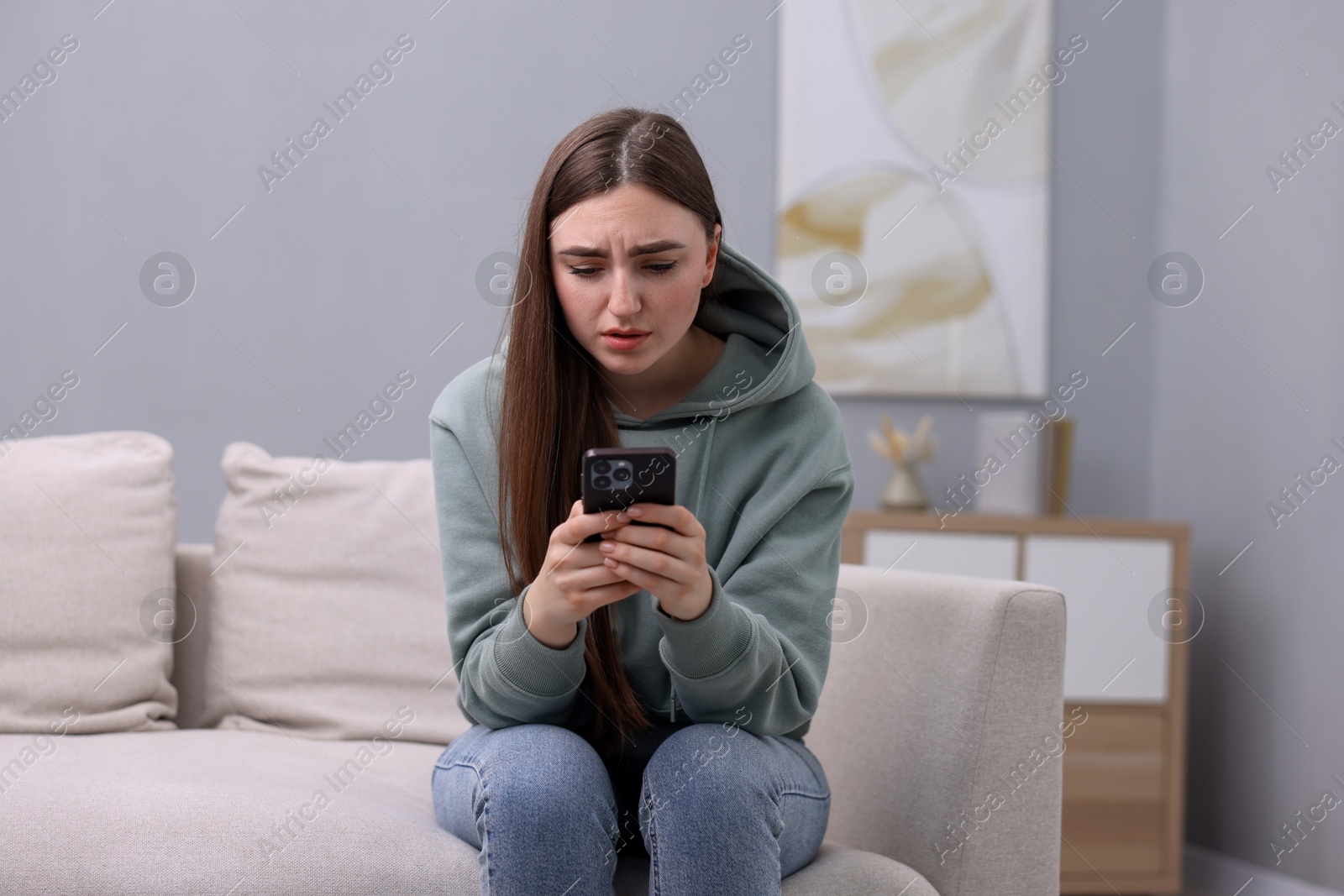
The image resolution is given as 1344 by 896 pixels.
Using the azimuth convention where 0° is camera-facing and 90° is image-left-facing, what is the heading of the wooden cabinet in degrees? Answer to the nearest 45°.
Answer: approximately 0°

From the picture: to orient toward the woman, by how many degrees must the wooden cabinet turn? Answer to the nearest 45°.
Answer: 0° — it already faces them

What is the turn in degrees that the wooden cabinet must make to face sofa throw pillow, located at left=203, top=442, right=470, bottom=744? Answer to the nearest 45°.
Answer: approximately 45° to its right

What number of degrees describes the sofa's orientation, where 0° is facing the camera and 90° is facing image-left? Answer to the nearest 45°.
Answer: approximately 0°

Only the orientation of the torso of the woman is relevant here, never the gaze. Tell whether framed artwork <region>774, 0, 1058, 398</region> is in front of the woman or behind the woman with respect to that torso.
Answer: behind
